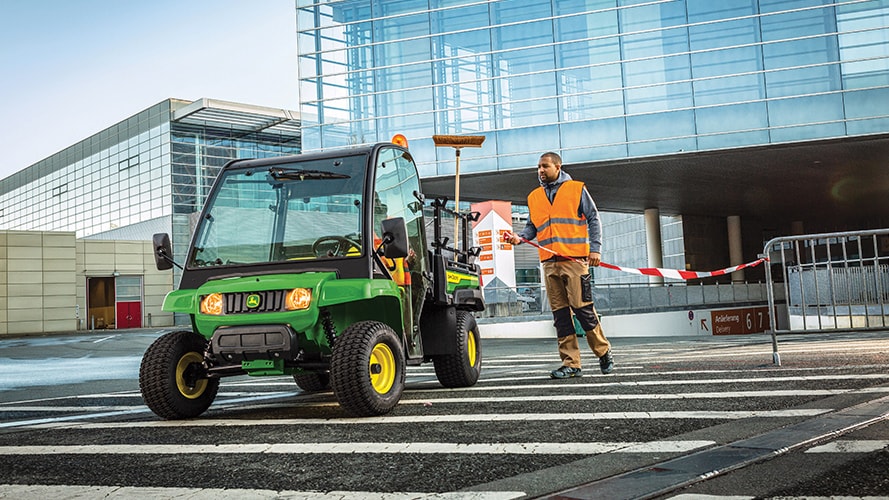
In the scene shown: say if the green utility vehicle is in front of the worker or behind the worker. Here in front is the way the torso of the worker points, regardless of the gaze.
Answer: in front

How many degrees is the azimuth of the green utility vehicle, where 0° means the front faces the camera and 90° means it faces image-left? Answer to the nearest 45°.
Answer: approximately 45°

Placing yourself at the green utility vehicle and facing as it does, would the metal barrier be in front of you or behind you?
behind

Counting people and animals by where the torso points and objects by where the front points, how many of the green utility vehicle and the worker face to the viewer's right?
0

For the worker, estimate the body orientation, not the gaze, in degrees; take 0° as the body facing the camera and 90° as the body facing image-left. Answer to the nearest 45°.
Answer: approximately 45°
